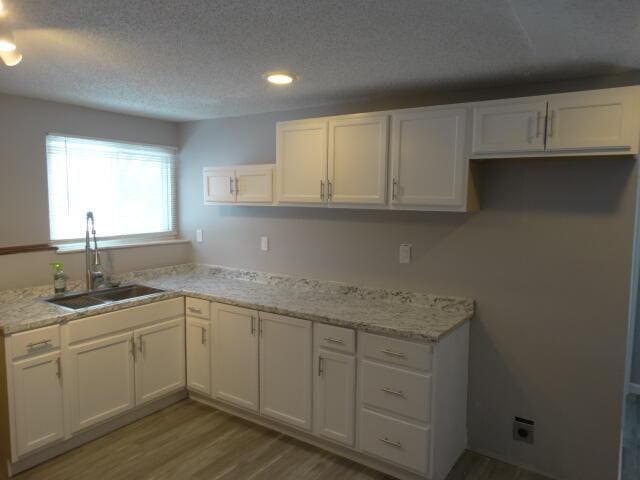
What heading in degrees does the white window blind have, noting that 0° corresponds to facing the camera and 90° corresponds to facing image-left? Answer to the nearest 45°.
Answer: approximately 315°

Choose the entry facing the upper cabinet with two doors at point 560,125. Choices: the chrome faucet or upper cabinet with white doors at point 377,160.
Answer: the chrome faucet

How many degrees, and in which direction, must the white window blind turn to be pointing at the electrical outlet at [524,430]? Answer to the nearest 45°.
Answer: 0° — it already faces it

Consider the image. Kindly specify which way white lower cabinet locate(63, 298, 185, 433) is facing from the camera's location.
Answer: facing the viewer and to the right of the viewer

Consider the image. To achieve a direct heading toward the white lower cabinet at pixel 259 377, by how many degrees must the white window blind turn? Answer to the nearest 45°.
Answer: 0° — it already faces it

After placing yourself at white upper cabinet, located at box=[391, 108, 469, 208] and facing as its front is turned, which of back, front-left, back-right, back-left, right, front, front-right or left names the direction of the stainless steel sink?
right

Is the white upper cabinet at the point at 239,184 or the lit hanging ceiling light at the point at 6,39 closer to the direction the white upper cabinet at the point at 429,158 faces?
the lit hanging ceiling light
